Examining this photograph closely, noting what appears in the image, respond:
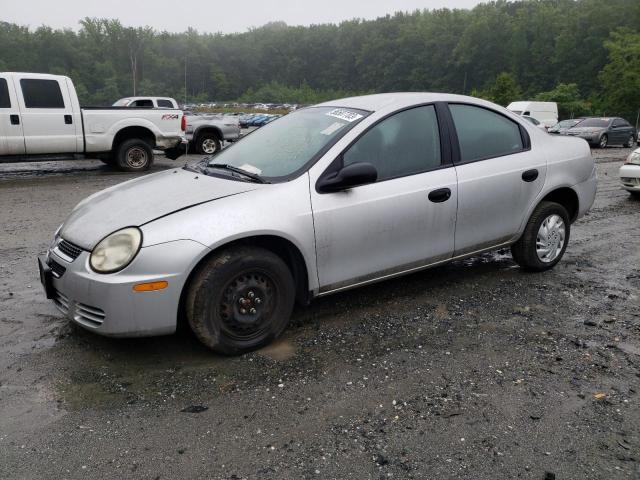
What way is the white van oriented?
to the viewer's left

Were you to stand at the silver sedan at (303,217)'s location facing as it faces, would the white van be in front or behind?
behind

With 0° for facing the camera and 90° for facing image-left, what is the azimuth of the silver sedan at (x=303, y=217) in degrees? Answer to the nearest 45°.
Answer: approximately 45°

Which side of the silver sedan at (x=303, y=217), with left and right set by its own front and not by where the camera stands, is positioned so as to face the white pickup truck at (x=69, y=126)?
right
